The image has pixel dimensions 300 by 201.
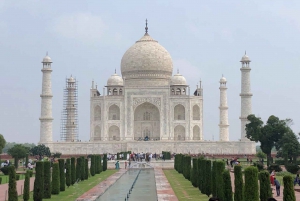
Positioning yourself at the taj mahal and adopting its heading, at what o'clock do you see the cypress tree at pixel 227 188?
The cypress tree is roughly at 12 o'clock from the taj mahal.

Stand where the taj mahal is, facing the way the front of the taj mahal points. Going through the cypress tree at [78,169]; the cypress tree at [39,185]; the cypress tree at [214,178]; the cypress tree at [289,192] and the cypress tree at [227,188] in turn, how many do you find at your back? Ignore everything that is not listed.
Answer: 0

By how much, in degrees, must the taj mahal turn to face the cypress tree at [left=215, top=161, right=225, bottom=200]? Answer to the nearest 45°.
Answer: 0° — it already faces it

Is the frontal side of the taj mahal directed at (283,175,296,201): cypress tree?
yes

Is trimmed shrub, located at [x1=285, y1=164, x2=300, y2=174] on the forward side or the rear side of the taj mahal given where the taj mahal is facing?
on the forward side

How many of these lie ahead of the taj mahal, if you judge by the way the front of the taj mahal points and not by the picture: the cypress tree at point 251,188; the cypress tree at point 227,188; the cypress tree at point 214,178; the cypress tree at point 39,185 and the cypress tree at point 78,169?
5

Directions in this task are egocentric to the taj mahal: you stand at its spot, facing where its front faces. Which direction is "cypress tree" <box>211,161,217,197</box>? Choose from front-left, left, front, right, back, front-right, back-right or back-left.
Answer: front

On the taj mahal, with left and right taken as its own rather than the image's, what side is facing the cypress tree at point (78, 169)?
front

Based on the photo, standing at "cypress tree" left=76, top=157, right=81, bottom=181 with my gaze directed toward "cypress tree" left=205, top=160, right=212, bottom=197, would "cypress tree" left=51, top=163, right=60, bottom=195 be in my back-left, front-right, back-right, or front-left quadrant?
front-right

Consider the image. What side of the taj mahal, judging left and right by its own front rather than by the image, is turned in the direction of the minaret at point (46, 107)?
right

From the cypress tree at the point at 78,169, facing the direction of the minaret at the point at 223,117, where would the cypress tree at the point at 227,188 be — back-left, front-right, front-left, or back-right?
back-right

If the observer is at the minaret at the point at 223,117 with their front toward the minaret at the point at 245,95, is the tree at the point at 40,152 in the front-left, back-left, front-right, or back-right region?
front-right

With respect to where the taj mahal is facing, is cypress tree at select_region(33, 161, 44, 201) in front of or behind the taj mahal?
in front

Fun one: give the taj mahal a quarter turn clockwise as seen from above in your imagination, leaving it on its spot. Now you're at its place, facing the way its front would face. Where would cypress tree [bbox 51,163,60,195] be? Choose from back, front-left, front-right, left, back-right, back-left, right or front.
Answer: left

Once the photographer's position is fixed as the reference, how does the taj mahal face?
facing the viewer

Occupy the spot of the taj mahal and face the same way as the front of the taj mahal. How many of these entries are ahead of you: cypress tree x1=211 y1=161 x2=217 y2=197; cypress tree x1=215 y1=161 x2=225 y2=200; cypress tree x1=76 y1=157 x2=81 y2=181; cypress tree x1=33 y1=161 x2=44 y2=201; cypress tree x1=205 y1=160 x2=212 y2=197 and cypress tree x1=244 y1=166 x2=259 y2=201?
6

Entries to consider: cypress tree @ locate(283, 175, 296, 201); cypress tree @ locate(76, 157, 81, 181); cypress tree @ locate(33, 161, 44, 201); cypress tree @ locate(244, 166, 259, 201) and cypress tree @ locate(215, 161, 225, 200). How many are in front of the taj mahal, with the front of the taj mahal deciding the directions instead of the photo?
5

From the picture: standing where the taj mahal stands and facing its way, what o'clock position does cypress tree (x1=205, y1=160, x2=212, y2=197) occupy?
The cypress tree is roughly at 12 o'clock from the taj mahal.

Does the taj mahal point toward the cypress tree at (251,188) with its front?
yes
